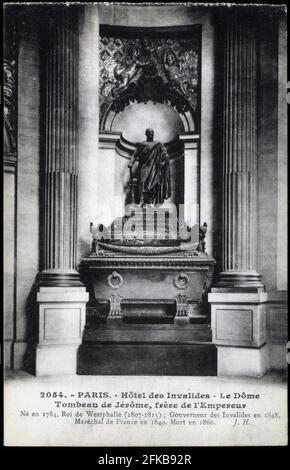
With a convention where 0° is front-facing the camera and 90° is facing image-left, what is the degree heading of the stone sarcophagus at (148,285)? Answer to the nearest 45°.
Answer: approximately 0°
